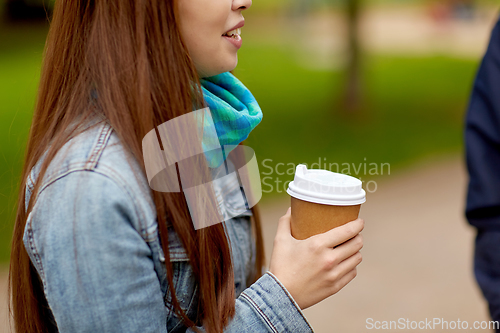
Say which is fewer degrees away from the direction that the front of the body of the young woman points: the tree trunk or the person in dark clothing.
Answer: the person in dark clothing

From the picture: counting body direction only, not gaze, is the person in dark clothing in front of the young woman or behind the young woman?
in front

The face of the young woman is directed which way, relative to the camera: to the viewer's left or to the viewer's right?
to the viewer's right

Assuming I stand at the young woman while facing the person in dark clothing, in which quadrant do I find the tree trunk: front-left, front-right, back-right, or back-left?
front-left

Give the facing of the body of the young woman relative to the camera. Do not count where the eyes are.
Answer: to the viewer's right

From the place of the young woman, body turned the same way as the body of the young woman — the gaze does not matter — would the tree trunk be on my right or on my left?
on my left
